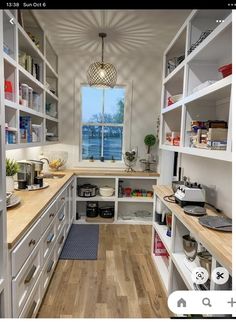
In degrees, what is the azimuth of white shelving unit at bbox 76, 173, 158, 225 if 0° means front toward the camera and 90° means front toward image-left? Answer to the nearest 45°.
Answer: approximately 0°

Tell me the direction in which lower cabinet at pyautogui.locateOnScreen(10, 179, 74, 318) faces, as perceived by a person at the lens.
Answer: facing to the right of the viewer

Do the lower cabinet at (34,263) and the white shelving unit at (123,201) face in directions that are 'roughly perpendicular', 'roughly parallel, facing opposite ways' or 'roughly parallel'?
roughly perpendicular

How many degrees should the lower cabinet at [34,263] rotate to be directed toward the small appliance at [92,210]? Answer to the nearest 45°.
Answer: approximately 45° to its left

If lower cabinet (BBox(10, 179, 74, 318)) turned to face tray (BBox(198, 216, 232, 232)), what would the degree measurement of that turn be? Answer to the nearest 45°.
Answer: approximately 45° to its right

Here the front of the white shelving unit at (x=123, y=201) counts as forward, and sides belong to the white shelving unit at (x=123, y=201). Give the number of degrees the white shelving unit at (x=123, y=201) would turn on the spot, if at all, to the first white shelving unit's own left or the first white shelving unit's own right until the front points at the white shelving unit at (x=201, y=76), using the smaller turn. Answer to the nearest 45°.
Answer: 0° — it already faces it

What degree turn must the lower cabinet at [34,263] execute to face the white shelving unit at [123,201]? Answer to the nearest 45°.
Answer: approximately 45° to its left
